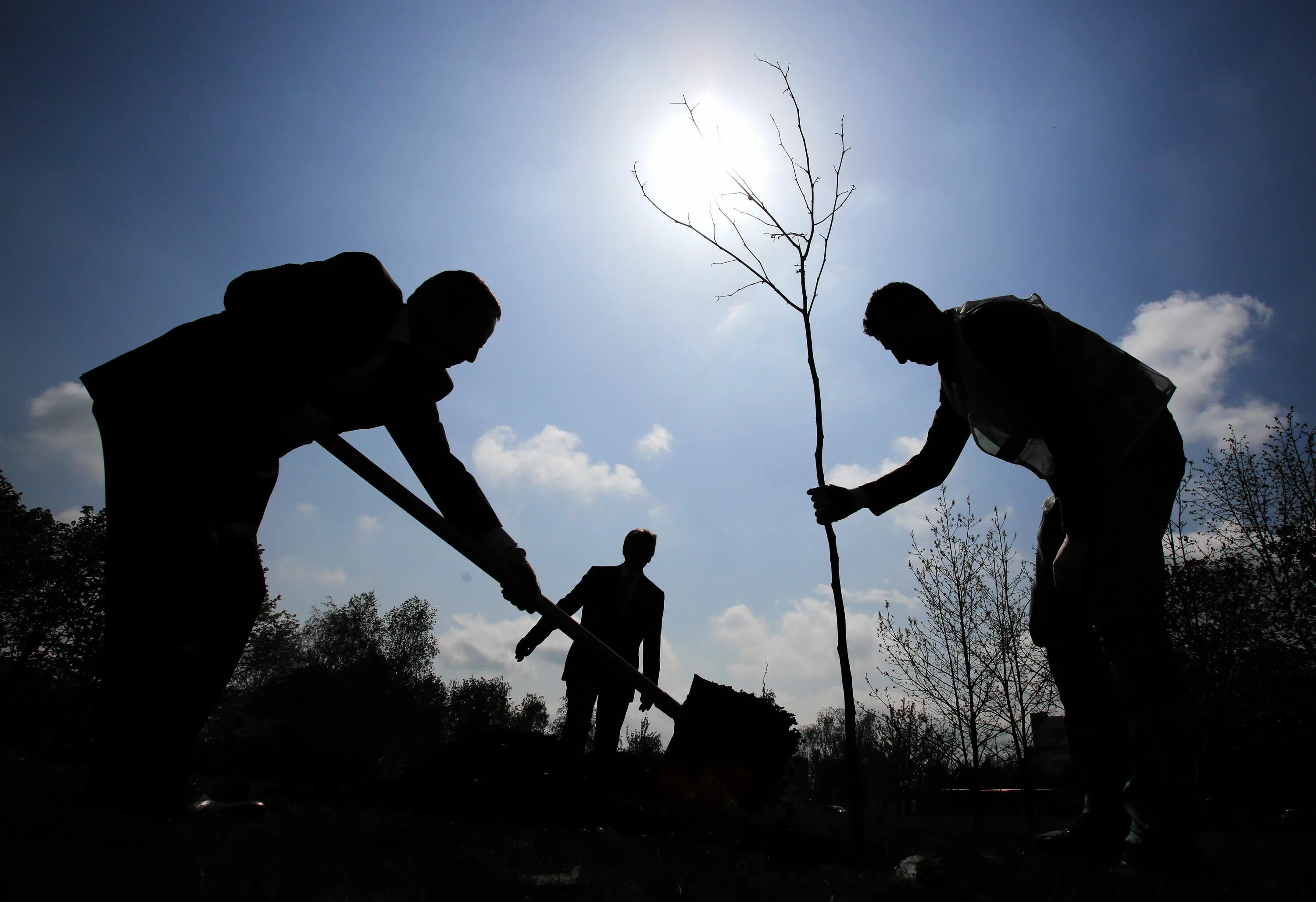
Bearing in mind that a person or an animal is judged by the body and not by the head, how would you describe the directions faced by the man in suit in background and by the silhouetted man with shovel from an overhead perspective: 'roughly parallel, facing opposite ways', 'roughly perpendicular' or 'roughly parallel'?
roughly perpendicular

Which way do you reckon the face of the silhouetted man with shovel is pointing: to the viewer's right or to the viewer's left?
to the viewer's right

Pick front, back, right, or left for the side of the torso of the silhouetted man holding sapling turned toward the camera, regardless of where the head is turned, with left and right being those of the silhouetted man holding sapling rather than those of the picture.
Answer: left

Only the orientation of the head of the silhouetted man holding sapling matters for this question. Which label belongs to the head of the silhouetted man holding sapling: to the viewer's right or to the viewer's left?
to the viewer's left

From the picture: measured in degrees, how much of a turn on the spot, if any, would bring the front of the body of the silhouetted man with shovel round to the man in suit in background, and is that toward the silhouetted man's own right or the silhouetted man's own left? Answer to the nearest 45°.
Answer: approximately 45° to the silhouetted man's own left

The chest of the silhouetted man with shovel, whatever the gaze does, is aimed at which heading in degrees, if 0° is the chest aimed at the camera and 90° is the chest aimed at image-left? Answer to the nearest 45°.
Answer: approximately 270°

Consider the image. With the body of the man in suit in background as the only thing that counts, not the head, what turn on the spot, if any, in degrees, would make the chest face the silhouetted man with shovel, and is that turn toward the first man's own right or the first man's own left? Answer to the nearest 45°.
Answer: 0° — they already face them

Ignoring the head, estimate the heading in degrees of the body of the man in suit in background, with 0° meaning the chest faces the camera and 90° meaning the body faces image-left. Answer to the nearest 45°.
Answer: approximately 0°

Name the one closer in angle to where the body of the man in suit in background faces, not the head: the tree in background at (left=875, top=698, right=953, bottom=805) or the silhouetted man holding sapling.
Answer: the silhouetted man holding sapling
